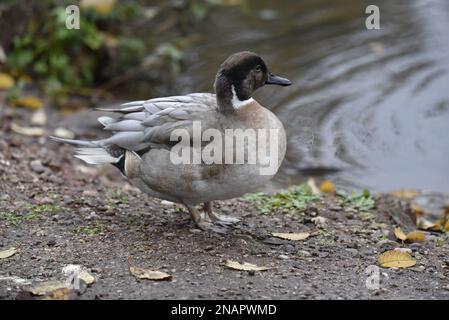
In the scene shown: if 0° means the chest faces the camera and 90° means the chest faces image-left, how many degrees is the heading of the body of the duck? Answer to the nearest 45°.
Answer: approximately 270°

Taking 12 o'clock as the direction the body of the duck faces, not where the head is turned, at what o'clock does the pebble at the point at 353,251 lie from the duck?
The pebble is roughly at 12 o'clock from the duck.

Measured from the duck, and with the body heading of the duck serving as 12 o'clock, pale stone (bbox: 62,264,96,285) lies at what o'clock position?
The pale stone is roughly at 5 o'clock from the duck.

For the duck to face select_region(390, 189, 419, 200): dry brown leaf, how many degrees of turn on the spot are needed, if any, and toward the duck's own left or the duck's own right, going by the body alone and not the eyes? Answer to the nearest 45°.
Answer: approximately 45° to the duck's own left

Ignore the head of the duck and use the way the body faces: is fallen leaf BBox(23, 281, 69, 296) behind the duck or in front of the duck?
behind

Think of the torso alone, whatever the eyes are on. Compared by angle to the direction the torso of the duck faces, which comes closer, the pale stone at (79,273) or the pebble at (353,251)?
the pebble

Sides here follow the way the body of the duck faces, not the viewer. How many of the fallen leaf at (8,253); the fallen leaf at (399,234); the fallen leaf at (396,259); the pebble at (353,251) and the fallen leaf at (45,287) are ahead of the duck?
3

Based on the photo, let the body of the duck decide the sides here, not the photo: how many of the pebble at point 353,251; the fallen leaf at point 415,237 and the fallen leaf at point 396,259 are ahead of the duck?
3
